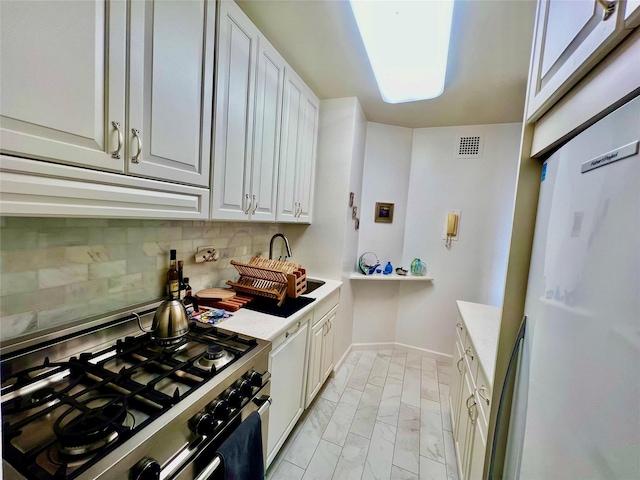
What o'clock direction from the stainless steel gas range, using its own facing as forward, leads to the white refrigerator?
The white refrigerator is roughly at 12 o'clock from the stainless steel gas range.

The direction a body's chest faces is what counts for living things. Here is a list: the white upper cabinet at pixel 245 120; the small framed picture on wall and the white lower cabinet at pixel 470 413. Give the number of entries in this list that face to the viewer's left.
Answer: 1

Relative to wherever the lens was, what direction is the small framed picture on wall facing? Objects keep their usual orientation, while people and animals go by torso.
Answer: facing the viewer

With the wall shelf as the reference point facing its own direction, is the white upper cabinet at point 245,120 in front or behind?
in front

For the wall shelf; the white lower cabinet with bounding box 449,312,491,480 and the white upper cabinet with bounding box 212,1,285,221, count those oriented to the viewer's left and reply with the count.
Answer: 1

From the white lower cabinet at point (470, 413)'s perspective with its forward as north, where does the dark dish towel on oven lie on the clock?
The dark dish towel on oven is roughly at 10 o'clock from the white lower cabinet.

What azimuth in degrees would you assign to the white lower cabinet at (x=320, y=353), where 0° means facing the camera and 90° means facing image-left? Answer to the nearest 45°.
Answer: approximately 315°

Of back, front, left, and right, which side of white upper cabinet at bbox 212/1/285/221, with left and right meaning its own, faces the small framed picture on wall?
left

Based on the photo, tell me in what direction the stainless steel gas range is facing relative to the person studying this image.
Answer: facing the viewer and to the right of the viewer

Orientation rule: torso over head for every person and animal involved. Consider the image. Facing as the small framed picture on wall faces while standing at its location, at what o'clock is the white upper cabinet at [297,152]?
The white upper cabinet is roughly at 1 o'clock from the small framed picture on wall.

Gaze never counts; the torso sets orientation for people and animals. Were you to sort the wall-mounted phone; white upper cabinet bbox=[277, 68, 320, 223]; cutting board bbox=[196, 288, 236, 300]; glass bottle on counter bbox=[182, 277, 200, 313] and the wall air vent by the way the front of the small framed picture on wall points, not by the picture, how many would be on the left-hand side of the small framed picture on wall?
2

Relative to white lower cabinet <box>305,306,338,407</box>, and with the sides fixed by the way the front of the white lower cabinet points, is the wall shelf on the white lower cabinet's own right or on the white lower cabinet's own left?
on the white lower cabinet's own left

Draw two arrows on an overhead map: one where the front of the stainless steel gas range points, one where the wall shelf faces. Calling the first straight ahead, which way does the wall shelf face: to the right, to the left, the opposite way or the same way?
to the right

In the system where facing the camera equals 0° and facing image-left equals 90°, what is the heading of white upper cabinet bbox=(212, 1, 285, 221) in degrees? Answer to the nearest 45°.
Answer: approximately 315°

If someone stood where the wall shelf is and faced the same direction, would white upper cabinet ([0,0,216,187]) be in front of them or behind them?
in front

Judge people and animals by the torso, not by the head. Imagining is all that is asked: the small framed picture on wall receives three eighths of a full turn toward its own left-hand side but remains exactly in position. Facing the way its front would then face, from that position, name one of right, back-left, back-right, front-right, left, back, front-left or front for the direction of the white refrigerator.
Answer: back-right
